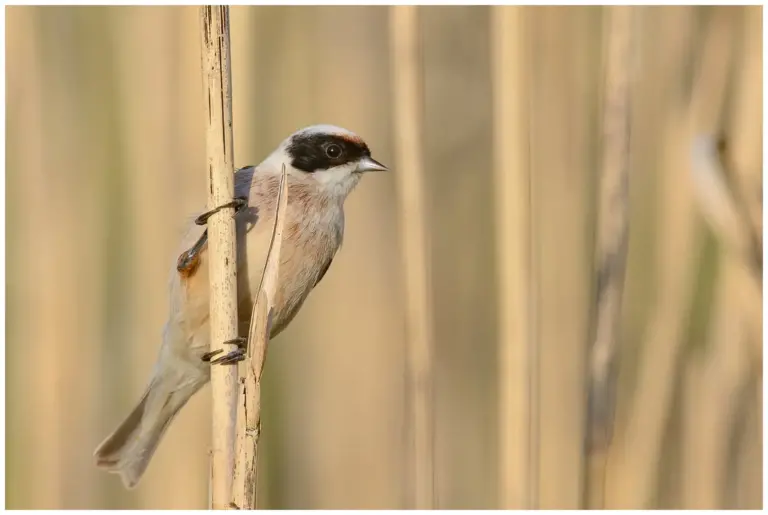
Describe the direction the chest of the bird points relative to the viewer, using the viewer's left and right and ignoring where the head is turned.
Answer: facing to the right of the viewer

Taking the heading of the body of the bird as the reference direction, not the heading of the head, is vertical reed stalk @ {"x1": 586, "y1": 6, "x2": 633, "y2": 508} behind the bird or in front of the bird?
in front
